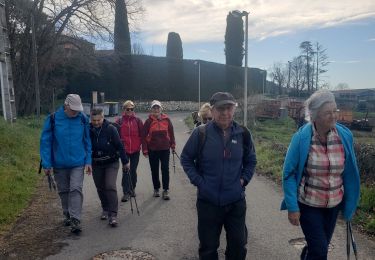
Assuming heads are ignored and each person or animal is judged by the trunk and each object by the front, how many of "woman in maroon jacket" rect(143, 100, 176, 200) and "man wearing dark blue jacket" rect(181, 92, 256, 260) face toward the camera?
2

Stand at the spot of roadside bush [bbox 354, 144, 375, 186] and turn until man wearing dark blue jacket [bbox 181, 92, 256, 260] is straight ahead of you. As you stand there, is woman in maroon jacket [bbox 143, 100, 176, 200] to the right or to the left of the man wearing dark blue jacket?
right

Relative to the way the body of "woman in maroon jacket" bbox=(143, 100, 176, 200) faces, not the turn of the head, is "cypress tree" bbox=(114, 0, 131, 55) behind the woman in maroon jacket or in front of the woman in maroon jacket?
behind

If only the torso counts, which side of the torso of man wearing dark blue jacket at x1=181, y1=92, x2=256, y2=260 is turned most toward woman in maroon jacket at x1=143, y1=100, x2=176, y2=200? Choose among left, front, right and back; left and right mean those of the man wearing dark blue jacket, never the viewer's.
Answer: back

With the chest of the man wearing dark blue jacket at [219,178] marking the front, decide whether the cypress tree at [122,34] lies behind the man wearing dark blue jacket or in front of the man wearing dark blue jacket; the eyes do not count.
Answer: behind

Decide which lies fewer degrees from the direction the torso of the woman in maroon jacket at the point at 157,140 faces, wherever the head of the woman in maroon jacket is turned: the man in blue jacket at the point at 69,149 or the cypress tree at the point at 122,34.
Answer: the man in blue jacket

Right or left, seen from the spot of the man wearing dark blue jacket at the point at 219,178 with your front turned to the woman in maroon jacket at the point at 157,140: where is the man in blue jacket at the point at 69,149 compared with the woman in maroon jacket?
left

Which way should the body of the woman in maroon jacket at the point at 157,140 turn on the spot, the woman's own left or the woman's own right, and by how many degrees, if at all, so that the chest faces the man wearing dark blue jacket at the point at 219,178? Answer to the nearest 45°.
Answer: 0° — they already face them

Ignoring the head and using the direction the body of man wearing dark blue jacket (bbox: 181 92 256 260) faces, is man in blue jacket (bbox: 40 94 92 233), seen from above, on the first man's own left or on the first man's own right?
on the first man's own right

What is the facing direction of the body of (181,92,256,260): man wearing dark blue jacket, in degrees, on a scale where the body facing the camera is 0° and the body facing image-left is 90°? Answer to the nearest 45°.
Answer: approximately 0°
